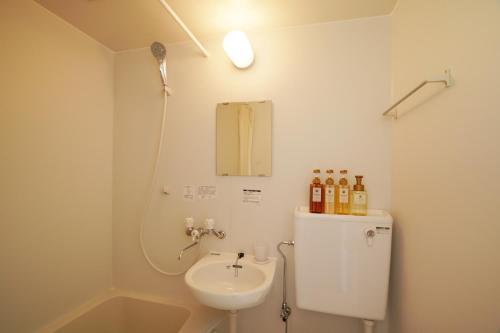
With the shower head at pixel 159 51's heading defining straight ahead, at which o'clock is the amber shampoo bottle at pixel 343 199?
The amber shampoo bottle is roughly at 10 o'clock from the shower head.

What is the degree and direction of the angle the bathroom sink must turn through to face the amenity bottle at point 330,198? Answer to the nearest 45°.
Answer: approximately 90° to its left

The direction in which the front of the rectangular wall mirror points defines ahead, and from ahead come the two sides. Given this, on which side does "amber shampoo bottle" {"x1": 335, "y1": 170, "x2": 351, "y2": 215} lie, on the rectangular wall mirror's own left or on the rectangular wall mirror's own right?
on the rectangular wall mirror's own left

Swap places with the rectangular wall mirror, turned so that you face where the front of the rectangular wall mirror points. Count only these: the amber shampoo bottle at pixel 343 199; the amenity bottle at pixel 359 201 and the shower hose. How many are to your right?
1

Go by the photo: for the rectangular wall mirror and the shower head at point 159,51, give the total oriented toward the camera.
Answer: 2

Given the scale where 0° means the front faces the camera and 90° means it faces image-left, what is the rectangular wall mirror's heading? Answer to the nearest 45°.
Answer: approximately 0°

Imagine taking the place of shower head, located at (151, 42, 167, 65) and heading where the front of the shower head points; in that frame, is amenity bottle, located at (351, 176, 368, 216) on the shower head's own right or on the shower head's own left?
on the shower head's own left
